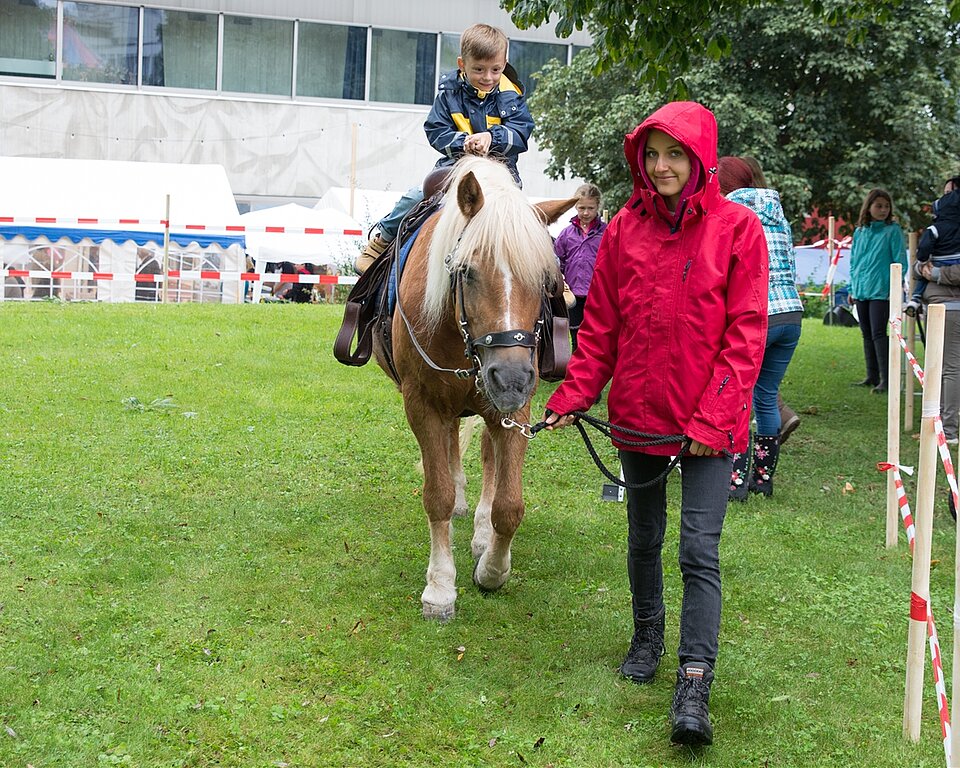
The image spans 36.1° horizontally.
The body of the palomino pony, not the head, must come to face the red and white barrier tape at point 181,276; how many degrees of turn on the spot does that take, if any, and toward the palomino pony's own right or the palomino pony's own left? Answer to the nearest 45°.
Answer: approximately 180°

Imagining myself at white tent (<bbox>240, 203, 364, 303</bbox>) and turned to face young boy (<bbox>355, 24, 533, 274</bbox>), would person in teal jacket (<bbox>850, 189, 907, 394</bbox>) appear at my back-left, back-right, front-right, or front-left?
front-left

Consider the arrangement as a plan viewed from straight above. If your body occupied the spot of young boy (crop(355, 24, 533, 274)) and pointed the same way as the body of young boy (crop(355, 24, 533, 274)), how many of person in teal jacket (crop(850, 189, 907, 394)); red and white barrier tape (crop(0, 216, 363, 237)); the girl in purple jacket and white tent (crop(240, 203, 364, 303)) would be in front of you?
0

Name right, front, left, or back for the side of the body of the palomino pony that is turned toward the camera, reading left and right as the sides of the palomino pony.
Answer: front

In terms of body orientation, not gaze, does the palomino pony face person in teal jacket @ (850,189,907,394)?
no

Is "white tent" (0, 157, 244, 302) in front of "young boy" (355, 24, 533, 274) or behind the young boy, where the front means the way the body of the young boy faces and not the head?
behind

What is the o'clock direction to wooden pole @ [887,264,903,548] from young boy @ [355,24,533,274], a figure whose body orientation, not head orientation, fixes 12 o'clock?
The wooden pole is roughly at 9 o'clock from the young boy.

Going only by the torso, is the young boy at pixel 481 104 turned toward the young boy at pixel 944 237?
no

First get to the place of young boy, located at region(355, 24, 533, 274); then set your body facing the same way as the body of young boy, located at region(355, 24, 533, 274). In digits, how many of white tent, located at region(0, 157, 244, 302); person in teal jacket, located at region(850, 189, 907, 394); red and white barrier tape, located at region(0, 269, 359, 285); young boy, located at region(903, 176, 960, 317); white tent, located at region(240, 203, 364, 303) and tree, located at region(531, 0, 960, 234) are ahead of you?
0

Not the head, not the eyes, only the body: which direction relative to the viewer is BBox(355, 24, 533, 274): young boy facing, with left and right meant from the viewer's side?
facing the viewer

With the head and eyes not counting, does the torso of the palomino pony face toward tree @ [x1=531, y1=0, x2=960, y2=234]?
no

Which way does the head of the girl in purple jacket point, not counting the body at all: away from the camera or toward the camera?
toward the camera
